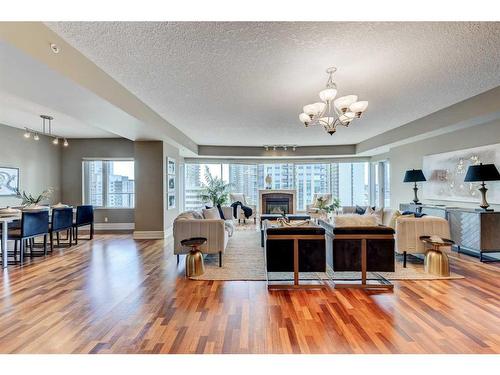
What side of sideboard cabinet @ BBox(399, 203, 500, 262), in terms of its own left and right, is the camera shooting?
left

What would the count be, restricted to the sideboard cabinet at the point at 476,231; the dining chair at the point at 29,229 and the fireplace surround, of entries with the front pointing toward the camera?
1

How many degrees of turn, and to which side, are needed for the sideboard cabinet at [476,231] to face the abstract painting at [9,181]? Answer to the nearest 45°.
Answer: approximately 45° to its left

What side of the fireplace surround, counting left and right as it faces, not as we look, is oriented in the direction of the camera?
front

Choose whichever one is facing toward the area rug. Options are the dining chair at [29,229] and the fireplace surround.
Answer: the fireplace surround

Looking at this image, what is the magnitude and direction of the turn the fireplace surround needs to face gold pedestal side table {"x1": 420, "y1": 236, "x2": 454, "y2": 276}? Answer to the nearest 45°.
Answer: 0° — it already faces it

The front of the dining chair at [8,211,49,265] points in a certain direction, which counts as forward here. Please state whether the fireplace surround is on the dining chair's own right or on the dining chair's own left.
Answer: on the dining chair's own right

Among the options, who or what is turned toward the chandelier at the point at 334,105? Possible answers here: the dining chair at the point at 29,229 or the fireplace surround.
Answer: the fireplace surround

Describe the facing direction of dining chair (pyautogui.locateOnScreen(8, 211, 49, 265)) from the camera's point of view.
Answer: facing away from the viewer and to the left of the viewer

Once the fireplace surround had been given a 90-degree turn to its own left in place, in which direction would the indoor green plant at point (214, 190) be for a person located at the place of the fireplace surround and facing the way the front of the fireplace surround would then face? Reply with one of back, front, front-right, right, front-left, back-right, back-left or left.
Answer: back

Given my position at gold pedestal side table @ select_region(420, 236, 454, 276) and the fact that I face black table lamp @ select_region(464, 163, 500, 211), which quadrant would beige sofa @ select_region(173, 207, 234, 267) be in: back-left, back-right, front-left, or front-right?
back-left

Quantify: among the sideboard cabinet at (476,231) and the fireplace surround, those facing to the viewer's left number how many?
1
